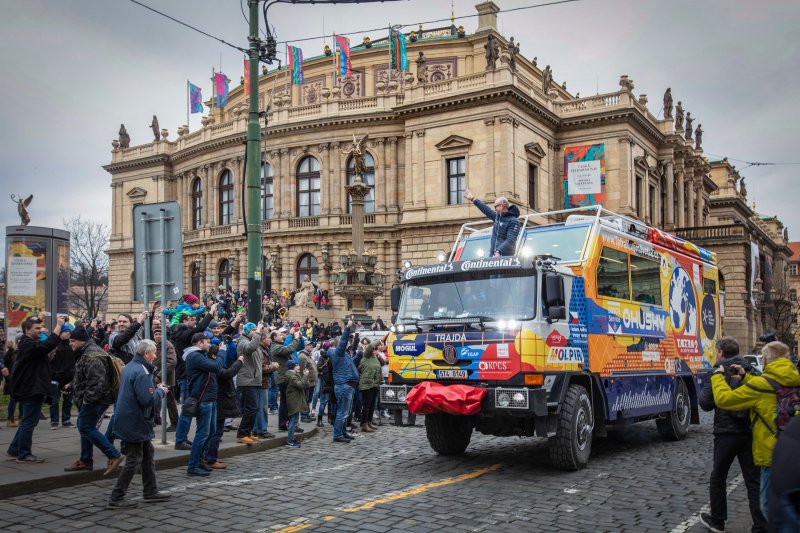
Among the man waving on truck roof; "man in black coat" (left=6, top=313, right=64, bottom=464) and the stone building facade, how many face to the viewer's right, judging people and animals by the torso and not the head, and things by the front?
1

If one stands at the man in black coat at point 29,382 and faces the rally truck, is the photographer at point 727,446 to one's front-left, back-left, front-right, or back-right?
front-right

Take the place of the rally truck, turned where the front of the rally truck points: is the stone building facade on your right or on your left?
on your right

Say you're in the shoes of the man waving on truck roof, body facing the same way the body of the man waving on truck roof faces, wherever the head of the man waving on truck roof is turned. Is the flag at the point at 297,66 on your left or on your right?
on your right

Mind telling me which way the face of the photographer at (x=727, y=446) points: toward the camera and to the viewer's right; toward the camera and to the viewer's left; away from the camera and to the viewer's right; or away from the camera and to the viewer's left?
away from the camera and to the viewer's left

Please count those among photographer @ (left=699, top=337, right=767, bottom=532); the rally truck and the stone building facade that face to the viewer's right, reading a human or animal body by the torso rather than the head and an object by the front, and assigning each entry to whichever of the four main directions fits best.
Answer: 0

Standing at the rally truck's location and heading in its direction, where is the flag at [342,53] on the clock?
The flag is roughly at 4 o'clock from the rally truck.

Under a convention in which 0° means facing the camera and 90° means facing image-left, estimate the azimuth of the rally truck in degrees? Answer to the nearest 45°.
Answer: approximately 45°

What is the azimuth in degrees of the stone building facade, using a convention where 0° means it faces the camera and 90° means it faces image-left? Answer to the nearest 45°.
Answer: approximately 45°

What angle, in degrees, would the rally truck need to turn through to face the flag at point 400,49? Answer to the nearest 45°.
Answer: approximately 135° to its right

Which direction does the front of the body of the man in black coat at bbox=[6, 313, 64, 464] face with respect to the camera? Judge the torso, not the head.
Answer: to the viewer's right

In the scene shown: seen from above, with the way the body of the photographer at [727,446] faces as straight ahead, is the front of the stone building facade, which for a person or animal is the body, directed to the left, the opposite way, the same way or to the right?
to the left

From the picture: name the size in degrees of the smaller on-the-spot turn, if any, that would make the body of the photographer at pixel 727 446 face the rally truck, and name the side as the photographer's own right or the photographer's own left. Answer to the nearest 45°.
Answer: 0° — they already face it

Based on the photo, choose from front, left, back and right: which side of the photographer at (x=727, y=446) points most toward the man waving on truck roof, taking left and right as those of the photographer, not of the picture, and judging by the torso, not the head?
front

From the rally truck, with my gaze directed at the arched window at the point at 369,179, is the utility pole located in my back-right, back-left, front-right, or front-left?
front-left
